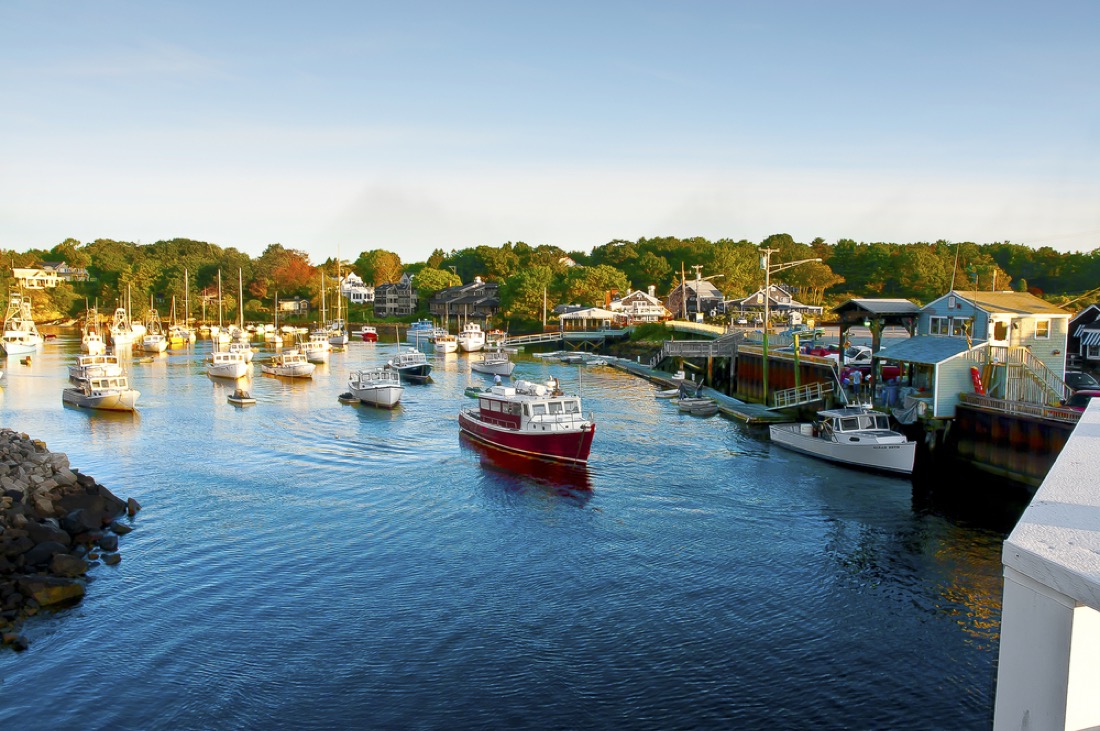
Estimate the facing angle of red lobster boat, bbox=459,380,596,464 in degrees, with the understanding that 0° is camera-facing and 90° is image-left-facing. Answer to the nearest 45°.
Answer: approximately 315°

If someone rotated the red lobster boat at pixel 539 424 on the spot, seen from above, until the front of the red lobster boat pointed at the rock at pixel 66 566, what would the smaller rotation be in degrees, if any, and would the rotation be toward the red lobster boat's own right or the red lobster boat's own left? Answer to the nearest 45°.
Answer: approximately 90° to the red lobster boat's own right

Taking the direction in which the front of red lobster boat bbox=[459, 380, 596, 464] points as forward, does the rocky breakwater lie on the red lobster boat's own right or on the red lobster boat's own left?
on the red lobster boat's own right

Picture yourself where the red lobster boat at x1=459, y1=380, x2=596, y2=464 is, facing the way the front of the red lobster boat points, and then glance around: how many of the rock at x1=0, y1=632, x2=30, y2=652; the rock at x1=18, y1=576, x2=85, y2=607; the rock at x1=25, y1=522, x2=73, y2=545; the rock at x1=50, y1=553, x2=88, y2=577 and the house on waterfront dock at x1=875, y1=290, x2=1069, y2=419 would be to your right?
4

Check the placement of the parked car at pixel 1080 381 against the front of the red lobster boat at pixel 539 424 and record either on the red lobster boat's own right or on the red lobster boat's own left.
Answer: on the red lobster boat's own left

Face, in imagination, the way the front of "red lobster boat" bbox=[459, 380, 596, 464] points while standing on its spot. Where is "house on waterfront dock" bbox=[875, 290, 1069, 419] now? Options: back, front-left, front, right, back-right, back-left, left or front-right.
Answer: front-left

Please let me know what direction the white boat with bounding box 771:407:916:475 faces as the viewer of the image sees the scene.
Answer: facing the viewer and to the right of the viewer

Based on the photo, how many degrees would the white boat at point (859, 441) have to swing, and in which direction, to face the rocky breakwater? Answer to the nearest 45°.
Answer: approximately 90° to its right

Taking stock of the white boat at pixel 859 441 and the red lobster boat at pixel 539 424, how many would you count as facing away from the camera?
0

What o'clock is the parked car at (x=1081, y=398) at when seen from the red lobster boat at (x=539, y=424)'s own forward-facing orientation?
The parked car is roughly at 11 o'clock from the red lobster boat.
